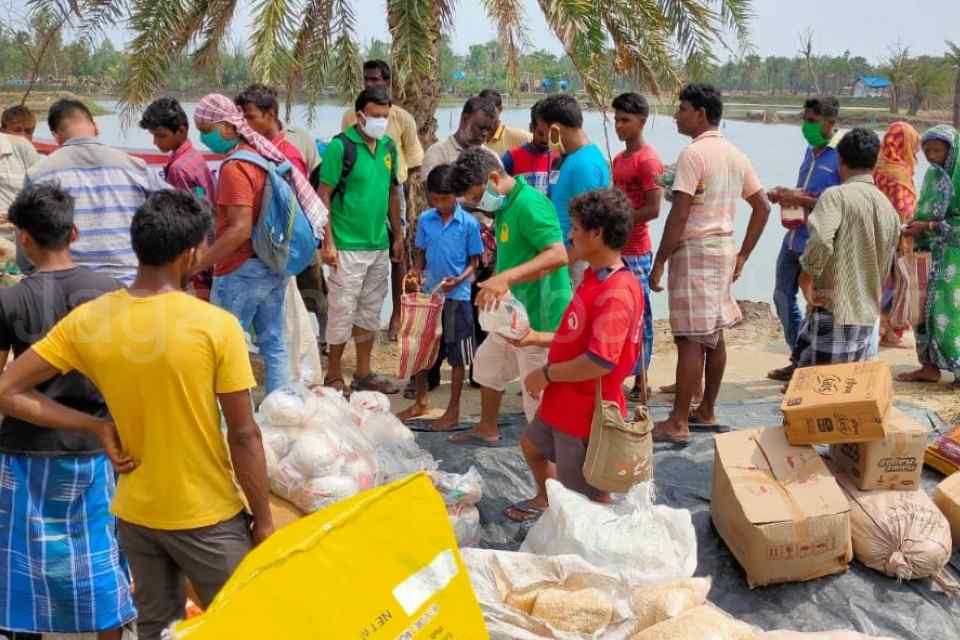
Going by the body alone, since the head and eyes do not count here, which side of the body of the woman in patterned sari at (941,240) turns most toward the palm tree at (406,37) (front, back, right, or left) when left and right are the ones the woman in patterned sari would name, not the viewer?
front

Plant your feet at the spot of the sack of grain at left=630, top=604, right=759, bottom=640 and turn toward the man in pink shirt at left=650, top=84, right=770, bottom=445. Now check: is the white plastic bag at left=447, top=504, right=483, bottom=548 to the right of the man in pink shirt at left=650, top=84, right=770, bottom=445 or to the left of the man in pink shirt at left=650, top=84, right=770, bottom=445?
left

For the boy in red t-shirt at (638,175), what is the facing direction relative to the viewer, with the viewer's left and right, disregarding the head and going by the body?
facing the viewer and to the left of the viewer

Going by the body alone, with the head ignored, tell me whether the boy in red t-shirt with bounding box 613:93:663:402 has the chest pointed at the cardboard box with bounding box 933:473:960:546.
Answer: no

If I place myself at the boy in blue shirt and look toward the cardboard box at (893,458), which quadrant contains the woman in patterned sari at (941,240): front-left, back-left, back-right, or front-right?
front-left

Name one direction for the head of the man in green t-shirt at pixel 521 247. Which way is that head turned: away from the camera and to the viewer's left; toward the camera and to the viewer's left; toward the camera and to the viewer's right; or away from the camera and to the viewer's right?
toward the camera and to the viewer's left

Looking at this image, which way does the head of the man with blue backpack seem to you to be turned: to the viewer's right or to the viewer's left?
to the viewer's left

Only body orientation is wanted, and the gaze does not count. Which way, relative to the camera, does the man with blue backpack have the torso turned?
to the viewer's left

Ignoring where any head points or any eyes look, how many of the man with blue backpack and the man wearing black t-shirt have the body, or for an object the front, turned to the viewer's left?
1

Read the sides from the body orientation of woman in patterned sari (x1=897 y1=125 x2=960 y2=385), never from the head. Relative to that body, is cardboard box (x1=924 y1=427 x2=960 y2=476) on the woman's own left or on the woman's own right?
on the woman's own left
